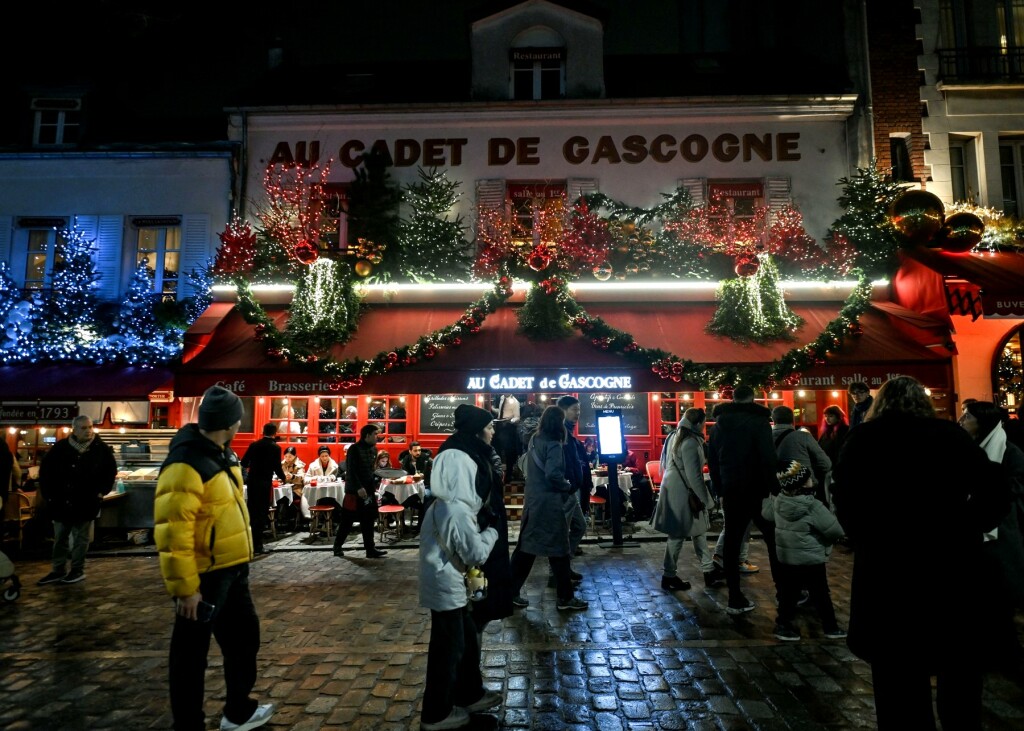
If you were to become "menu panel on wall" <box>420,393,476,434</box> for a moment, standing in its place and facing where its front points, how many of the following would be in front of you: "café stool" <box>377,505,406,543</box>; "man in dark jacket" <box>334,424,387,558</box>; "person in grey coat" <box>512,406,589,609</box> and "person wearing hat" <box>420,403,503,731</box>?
4

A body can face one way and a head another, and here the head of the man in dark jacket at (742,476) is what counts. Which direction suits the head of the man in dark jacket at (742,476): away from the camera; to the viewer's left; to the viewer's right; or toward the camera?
away from the camera

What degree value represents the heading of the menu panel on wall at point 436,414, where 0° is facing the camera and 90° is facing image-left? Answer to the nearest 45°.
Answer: approximately 0°

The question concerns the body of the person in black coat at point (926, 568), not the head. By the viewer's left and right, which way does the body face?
facing away from the viewer

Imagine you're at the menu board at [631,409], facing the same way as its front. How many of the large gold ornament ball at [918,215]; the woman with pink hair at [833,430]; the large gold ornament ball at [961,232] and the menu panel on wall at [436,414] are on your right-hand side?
1

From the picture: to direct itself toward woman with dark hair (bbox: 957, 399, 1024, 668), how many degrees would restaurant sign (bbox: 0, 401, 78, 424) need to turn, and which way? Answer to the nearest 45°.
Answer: approximately 45° to its left

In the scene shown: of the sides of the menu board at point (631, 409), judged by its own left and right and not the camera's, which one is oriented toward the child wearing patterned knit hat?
front

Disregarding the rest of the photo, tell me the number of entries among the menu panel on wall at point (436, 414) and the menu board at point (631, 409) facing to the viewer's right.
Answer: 0

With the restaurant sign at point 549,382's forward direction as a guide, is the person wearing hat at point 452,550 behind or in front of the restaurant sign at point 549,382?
in front
